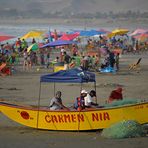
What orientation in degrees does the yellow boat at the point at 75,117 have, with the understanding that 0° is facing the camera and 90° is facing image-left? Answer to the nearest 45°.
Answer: approximately 90°
